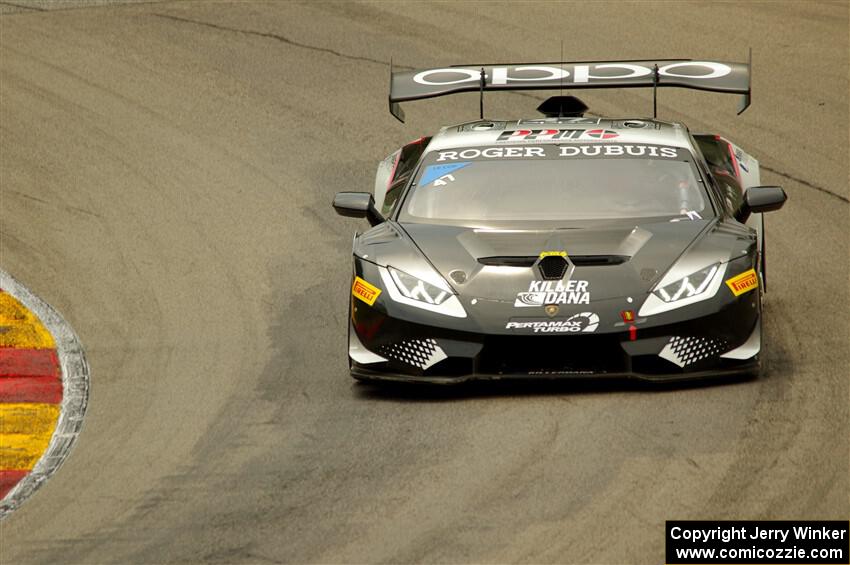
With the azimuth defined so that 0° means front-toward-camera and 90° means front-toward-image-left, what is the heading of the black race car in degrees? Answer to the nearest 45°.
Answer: approximately 0°
